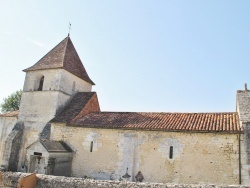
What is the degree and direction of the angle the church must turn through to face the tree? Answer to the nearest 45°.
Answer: approximately 135° to its right

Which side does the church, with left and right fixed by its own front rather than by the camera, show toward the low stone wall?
front

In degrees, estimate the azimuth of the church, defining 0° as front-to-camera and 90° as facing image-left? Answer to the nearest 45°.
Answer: approximately 0°
